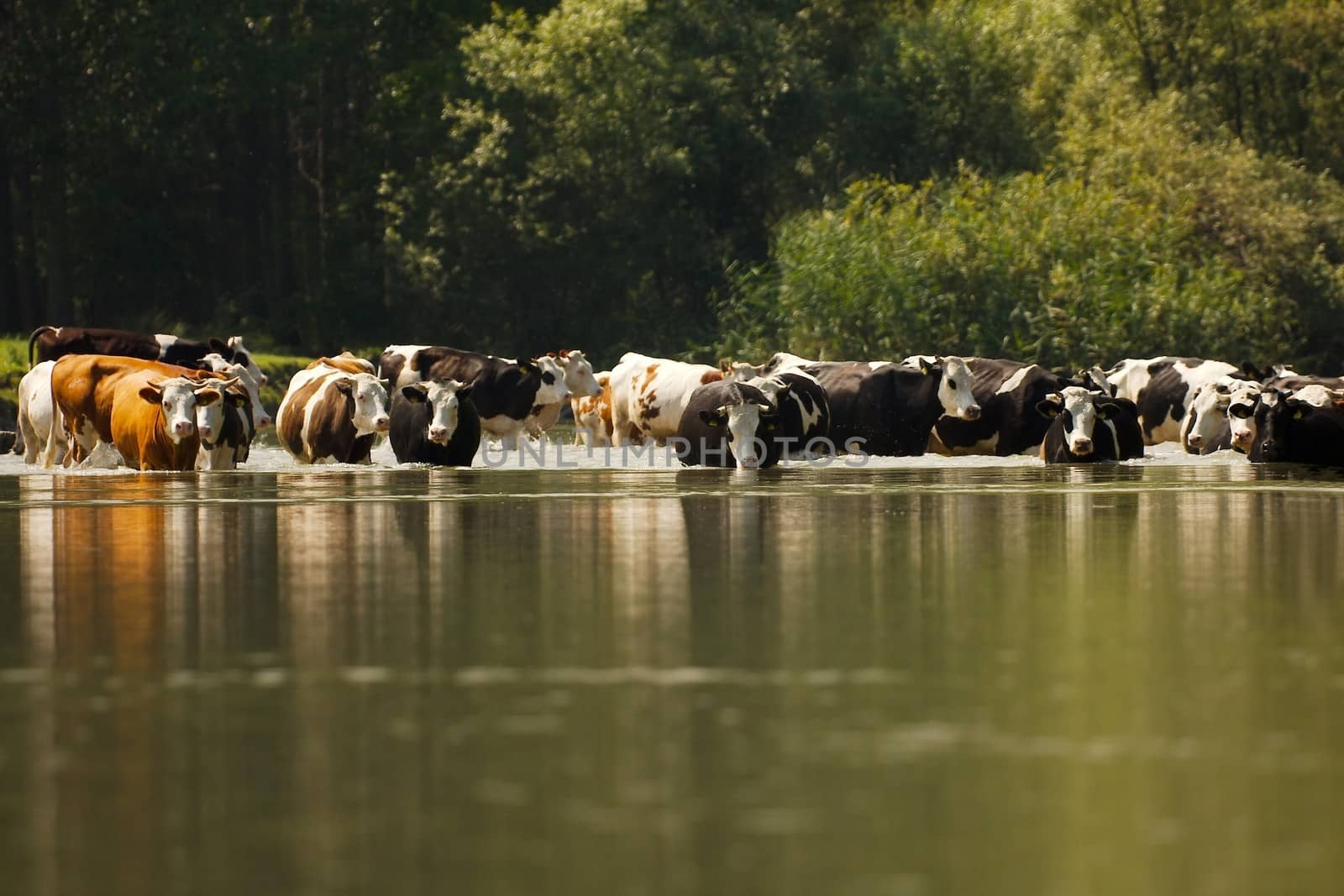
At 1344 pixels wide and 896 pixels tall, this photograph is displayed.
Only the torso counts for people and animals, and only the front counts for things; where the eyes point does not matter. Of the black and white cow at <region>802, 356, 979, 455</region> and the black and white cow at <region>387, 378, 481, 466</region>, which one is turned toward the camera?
the black and white cow at <region>387, 378, 481, 466</region>

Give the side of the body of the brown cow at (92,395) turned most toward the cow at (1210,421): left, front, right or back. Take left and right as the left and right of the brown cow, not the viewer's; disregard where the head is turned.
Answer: front

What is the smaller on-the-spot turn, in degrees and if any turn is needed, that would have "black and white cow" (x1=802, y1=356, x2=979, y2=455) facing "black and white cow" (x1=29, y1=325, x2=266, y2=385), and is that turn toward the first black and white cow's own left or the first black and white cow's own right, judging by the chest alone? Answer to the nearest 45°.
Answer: approximately 180°

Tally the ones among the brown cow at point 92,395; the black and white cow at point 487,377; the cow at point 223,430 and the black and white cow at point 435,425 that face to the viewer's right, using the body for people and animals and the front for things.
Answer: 2

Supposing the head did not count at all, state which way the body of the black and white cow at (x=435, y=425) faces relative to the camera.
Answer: toward the camera

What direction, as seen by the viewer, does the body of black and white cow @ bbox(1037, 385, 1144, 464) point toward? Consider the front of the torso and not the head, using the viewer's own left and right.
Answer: facing the viewer and to the left of the viewer

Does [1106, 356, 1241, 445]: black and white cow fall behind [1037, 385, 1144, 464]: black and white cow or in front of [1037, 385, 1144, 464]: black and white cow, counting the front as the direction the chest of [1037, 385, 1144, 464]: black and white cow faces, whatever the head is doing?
behind

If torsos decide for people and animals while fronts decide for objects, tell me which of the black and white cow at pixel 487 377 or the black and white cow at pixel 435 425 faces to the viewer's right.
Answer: the black and white cow at pixel 487 377

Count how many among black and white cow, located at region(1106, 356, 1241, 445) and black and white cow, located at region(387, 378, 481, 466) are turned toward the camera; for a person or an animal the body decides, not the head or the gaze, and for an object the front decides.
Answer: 1

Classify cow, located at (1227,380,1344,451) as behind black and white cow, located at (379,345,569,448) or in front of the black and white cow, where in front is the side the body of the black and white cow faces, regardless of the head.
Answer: in front

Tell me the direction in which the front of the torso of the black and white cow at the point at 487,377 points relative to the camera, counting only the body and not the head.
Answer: to the viewer's right

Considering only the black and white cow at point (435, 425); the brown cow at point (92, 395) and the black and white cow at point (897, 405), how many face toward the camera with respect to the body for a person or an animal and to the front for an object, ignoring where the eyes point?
1

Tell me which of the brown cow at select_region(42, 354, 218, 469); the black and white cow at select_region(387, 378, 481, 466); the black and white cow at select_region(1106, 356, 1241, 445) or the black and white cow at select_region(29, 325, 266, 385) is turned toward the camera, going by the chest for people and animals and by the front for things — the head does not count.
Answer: the black and white cow at select_region(387, 378, 481, 466)

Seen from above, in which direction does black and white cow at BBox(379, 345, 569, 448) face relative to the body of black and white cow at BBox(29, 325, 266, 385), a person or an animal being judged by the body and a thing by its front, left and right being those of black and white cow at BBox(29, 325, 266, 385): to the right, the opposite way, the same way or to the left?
the same way

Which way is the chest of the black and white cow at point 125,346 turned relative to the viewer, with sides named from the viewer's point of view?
facing to the right of the viewer

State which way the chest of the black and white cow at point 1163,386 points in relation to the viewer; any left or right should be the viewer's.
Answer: facing to the right of the viewer

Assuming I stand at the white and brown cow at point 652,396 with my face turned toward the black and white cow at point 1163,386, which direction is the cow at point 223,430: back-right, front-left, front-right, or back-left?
back-right

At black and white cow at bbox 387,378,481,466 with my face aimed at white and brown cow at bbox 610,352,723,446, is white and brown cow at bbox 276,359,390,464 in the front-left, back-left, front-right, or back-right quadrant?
back-left
